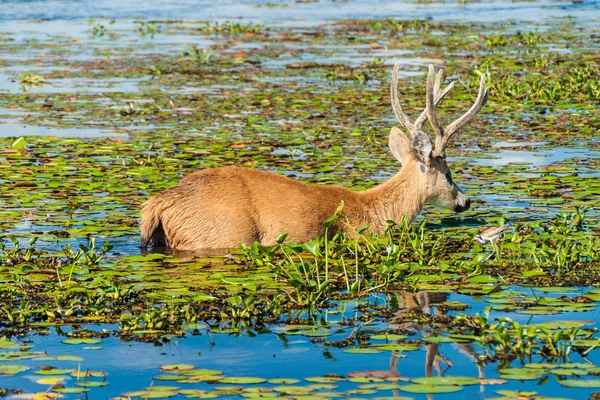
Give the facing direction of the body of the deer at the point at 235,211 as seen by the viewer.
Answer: to the viewer's right
